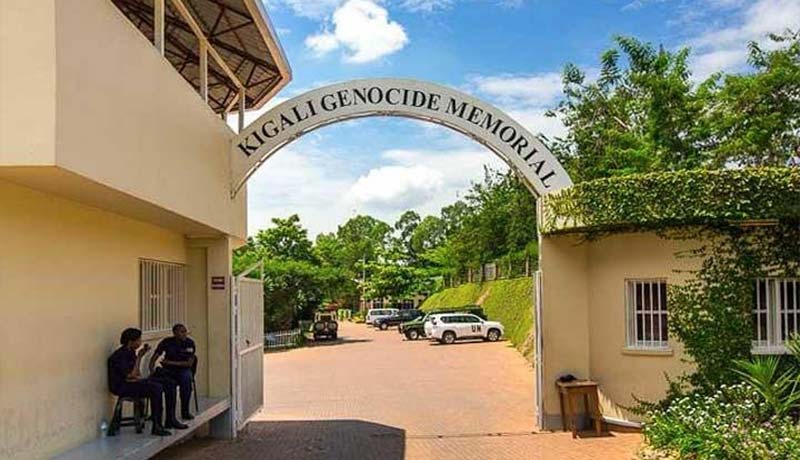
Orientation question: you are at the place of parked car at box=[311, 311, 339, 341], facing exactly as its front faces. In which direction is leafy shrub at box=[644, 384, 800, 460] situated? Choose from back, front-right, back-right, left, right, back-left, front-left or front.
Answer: back

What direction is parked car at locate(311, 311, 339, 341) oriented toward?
toward the camera

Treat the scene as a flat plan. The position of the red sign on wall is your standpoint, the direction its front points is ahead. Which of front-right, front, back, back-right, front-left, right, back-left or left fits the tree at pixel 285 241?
back

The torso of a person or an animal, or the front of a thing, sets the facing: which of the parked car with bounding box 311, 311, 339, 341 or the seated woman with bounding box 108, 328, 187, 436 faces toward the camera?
the parked car

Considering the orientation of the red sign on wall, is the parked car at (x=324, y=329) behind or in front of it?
behind

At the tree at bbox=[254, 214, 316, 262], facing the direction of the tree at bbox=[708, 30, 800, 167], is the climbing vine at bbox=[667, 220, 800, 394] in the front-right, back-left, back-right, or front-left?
front-right

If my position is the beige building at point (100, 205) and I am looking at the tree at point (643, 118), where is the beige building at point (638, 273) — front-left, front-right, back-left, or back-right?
front-right

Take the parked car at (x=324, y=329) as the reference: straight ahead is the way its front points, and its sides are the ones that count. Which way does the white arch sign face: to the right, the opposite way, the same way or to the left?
the same way

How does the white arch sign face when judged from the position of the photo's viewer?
facing the viewer
